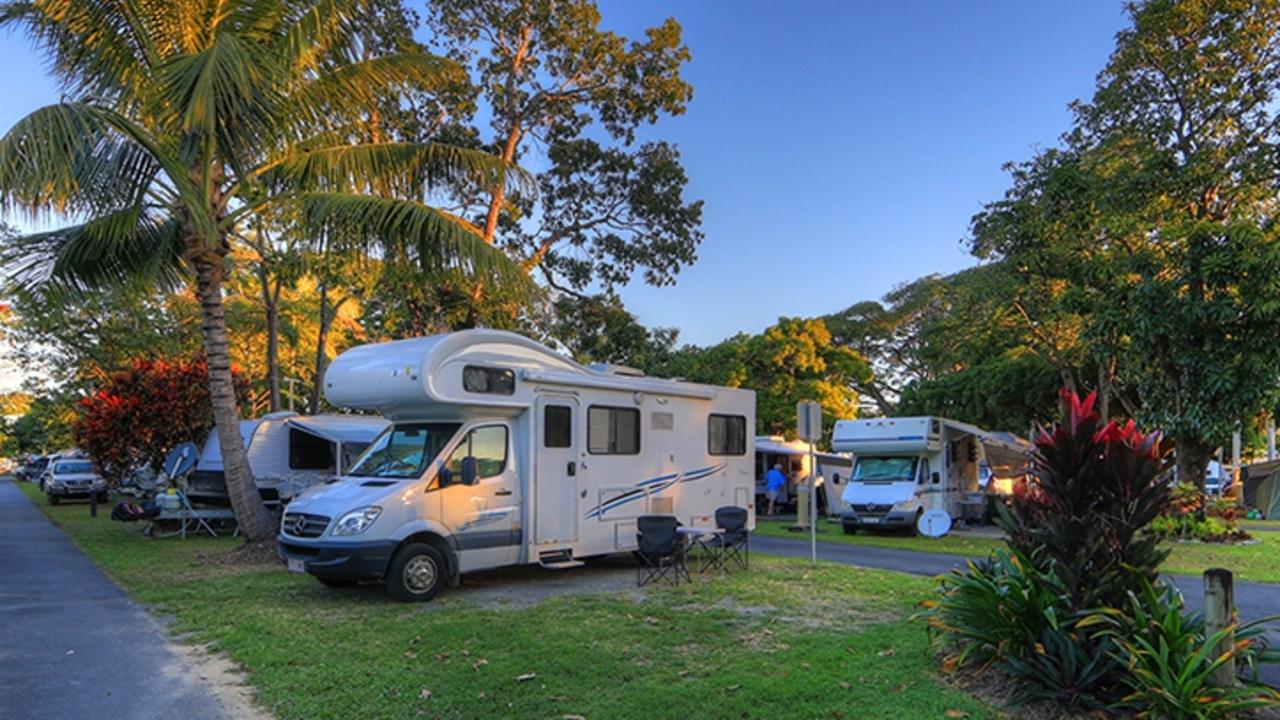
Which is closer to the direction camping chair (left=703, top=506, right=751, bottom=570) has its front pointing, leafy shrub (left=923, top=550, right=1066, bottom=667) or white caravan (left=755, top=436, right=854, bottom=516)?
the leafy shrub

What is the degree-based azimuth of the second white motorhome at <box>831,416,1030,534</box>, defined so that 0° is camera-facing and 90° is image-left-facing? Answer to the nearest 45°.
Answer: approximately 45°

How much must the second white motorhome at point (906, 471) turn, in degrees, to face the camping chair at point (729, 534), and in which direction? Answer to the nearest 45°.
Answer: approximately 45° to its left

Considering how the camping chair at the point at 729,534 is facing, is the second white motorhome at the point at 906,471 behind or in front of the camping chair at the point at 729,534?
behind

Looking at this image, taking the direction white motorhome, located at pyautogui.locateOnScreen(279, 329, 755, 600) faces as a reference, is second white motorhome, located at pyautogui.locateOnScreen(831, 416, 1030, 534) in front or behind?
behind

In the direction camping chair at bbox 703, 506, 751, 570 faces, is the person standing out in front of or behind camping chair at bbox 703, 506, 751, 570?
behind

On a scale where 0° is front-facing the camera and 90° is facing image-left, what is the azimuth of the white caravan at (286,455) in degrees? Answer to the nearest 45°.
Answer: approximately 45°
